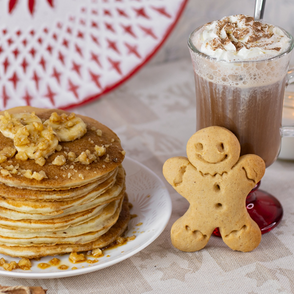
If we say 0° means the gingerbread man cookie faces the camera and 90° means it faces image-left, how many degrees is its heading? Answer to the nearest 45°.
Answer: approximately 0°

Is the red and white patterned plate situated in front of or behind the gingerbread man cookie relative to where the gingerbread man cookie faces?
behind
